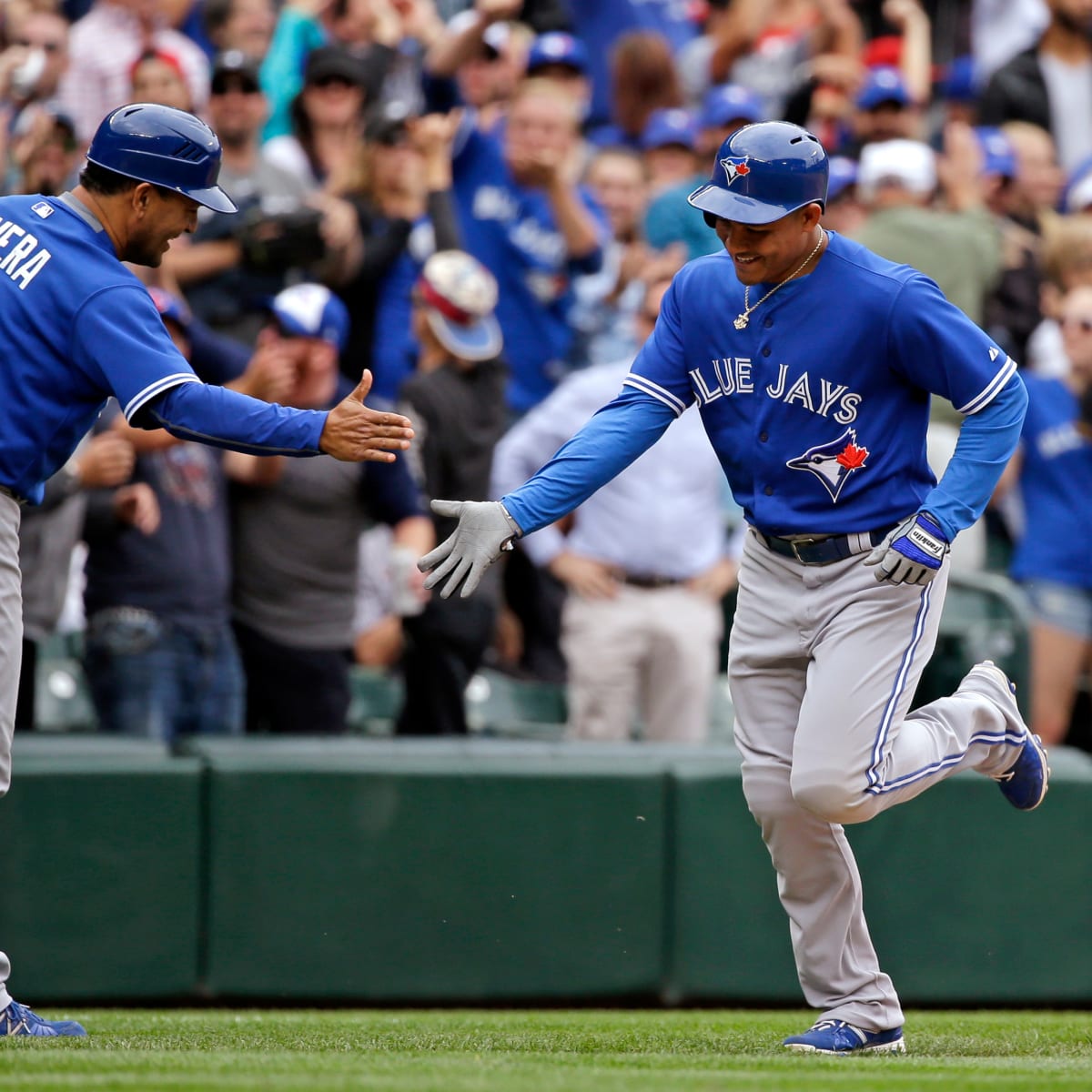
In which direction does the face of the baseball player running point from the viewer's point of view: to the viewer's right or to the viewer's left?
to the viewer's left

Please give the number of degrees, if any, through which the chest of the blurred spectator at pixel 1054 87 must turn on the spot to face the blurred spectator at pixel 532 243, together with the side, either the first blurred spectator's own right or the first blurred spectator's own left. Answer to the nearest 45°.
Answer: approximately 45° to the first blurred spectator's own right

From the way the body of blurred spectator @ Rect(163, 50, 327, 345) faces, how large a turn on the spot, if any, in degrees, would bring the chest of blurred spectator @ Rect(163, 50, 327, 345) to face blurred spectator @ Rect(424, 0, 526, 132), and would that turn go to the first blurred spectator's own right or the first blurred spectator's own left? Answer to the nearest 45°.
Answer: approximately 135° to the first blurred spectator's own left

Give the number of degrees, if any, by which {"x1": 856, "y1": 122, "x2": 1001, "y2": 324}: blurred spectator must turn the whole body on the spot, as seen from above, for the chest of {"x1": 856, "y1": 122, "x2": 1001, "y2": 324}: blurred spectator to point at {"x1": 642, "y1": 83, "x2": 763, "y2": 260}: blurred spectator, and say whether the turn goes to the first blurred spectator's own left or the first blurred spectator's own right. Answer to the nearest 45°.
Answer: approximately 45° to the first blurred spectator's own left

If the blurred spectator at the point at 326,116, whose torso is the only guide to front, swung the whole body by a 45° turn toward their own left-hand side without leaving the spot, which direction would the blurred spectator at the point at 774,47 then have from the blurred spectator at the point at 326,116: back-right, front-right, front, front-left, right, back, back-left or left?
left

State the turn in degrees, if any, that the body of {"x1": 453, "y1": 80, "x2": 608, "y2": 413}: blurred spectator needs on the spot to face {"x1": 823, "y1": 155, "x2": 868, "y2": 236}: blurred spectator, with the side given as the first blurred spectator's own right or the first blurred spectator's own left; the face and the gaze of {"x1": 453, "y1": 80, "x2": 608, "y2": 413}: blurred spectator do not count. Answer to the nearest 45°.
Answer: approximately 90° to the first blurred spectator's own left

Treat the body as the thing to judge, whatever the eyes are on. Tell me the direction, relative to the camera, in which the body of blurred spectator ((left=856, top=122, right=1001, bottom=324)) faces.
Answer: away from the camera

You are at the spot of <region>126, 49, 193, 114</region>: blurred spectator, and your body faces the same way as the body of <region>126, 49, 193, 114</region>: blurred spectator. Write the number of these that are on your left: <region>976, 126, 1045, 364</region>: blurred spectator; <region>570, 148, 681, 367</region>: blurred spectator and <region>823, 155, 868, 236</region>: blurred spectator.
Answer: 3

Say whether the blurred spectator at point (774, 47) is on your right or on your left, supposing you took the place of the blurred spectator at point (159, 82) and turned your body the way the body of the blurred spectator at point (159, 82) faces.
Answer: on your left

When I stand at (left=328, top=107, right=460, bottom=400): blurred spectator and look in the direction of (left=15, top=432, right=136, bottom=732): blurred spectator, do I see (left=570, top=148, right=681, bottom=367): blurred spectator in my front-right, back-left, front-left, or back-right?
back-left

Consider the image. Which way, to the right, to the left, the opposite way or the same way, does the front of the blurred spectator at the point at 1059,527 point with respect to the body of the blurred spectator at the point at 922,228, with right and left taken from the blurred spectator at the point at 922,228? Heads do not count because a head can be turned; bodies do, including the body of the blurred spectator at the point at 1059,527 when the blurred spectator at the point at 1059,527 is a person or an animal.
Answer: the opposite way
